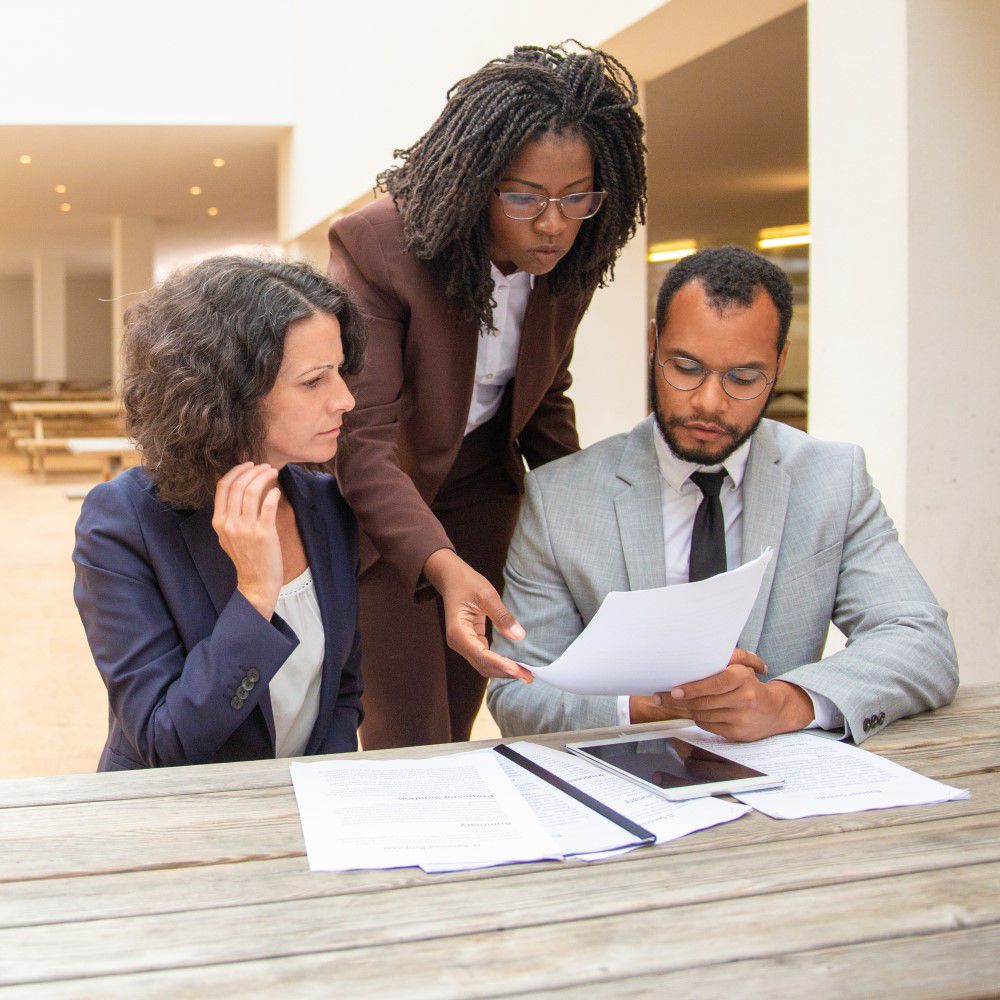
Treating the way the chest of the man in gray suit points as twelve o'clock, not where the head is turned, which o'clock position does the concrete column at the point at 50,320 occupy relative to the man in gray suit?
The concrete column is roughly at 5 o'clock from the man in gray suit.

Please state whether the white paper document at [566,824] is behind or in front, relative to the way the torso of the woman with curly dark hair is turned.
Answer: in front

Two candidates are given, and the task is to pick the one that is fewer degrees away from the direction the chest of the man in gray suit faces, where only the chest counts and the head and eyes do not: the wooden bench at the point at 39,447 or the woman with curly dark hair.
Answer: the woman with curly dark hair

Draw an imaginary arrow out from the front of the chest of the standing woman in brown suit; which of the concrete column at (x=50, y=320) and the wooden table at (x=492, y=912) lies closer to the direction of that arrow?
the wooden table

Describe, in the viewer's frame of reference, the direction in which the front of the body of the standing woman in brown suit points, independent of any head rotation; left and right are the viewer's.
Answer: facing the viewer and to the right of the viewer

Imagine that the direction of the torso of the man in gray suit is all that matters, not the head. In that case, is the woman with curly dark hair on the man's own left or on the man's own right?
on the man's own right

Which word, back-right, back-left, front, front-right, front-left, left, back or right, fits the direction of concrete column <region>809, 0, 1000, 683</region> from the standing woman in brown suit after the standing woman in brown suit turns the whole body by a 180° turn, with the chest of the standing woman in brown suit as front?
right

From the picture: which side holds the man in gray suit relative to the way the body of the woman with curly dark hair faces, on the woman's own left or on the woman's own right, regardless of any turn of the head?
on the woman's own left

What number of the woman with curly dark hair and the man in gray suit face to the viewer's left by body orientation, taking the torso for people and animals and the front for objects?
0

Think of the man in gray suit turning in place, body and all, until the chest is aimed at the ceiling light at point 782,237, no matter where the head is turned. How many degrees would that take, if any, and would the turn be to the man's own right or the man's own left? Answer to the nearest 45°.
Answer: approximately 180°

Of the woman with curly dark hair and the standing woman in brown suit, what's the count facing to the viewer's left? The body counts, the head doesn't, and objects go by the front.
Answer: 0
